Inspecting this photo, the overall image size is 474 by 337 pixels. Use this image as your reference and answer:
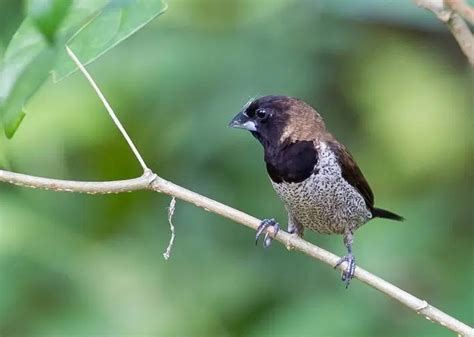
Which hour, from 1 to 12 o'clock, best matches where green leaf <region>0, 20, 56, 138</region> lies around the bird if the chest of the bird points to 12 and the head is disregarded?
The green leaf is roughly at 2 o'clock from the bird.

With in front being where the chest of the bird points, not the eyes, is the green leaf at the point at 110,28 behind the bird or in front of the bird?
in front

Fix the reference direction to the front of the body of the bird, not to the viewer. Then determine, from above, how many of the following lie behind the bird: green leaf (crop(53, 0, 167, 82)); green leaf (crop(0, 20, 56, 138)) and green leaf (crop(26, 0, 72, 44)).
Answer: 0

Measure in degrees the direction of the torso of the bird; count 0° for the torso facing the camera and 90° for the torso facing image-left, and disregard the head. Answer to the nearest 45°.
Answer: approximately 45°

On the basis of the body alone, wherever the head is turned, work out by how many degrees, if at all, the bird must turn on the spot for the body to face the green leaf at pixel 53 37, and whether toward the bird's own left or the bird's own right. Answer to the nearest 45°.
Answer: approximately 45° to the bird's own right
